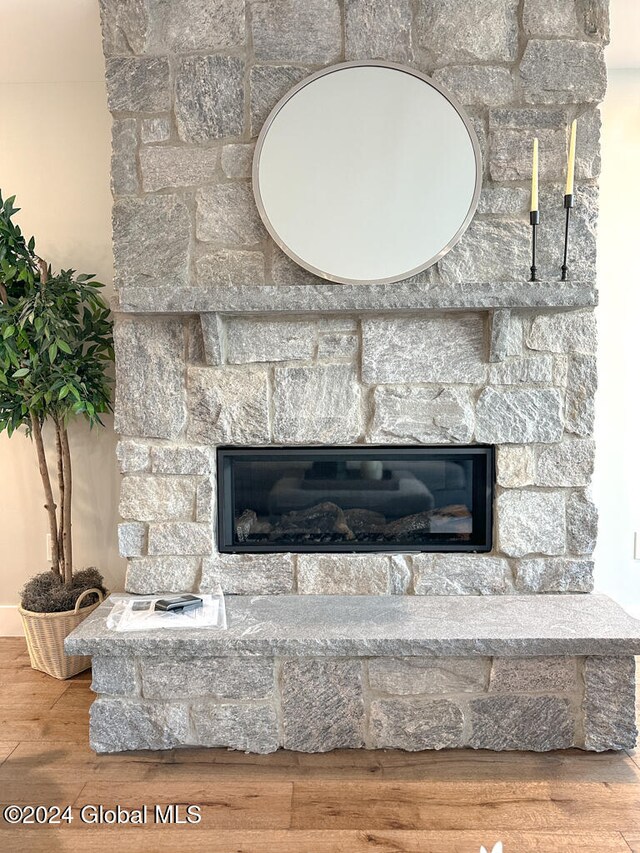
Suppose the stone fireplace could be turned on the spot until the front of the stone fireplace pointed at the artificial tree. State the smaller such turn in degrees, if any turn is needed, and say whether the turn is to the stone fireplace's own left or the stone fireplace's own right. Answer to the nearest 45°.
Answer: approximately 90° to the stone fireplace's own right

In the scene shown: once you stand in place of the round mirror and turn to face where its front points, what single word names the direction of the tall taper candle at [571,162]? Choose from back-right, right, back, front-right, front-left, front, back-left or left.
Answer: left

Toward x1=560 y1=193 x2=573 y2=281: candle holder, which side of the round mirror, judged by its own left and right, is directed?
left

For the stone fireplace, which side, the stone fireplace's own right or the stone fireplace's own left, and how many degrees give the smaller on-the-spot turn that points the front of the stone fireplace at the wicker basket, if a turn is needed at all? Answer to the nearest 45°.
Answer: approximately 90° to the stone fireplace's own right

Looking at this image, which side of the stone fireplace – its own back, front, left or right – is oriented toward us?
front

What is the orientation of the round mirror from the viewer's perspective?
toward the camera
